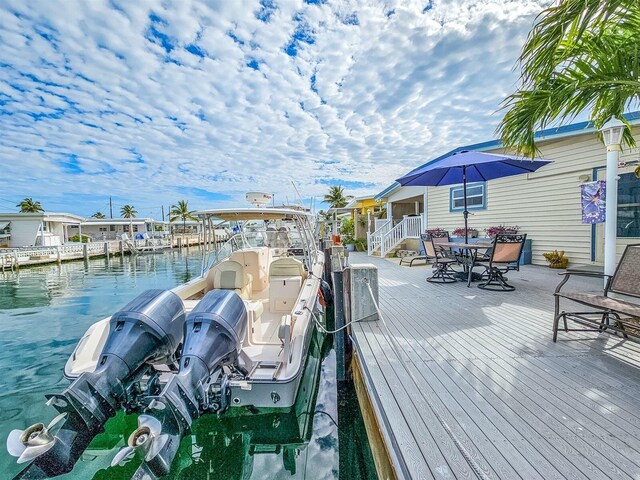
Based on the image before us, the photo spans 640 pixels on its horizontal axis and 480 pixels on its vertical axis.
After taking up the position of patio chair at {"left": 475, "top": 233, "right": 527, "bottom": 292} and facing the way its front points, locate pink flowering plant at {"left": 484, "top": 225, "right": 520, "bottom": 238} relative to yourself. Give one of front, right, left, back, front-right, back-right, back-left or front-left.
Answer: front-right

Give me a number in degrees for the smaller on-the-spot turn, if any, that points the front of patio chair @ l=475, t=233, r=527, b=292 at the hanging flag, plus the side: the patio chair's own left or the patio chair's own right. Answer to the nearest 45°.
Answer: approximately 90° to the patio chair's own right

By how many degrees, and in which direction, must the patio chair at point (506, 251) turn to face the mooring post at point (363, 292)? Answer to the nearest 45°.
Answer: approximately 90° to its left

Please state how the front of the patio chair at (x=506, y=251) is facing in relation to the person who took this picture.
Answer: facing away from the viewer and to the left of the viewer

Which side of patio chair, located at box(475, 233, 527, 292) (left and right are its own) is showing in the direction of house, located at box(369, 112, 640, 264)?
right

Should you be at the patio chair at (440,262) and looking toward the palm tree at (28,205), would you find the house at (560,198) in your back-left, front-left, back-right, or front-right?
back-right

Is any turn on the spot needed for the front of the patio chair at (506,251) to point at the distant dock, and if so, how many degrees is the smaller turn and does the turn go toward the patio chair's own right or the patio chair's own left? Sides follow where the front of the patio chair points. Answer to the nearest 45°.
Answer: approximately 45° to the patio chair's own left

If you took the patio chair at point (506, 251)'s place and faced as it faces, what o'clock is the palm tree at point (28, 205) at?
The palm tree is roughly at 11 o'clock from the patio chair.

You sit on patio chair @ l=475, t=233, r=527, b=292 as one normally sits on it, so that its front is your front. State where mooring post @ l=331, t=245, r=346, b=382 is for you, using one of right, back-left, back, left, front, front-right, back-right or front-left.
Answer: left

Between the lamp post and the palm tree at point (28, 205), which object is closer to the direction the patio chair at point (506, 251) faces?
the palm tree

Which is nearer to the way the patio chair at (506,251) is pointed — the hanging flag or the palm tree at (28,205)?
the palm tree
